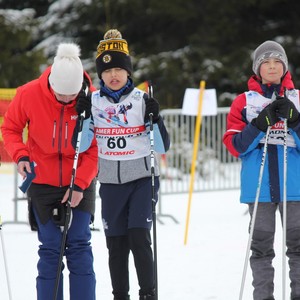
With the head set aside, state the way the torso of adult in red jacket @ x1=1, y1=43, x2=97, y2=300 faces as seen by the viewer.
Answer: toward the camera

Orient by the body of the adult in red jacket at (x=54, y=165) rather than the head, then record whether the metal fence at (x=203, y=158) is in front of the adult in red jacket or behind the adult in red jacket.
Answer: behind

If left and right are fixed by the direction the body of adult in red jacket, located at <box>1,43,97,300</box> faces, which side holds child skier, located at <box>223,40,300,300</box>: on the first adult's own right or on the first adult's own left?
on the first adult's own left

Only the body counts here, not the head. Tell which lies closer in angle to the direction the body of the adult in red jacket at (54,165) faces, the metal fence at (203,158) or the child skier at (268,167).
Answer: the child skier

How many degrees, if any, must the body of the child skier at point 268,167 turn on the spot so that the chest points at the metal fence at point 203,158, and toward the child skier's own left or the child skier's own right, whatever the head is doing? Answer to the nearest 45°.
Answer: approximately 180°

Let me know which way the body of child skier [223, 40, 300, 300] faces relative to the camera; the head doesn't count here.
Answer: toward the camera
